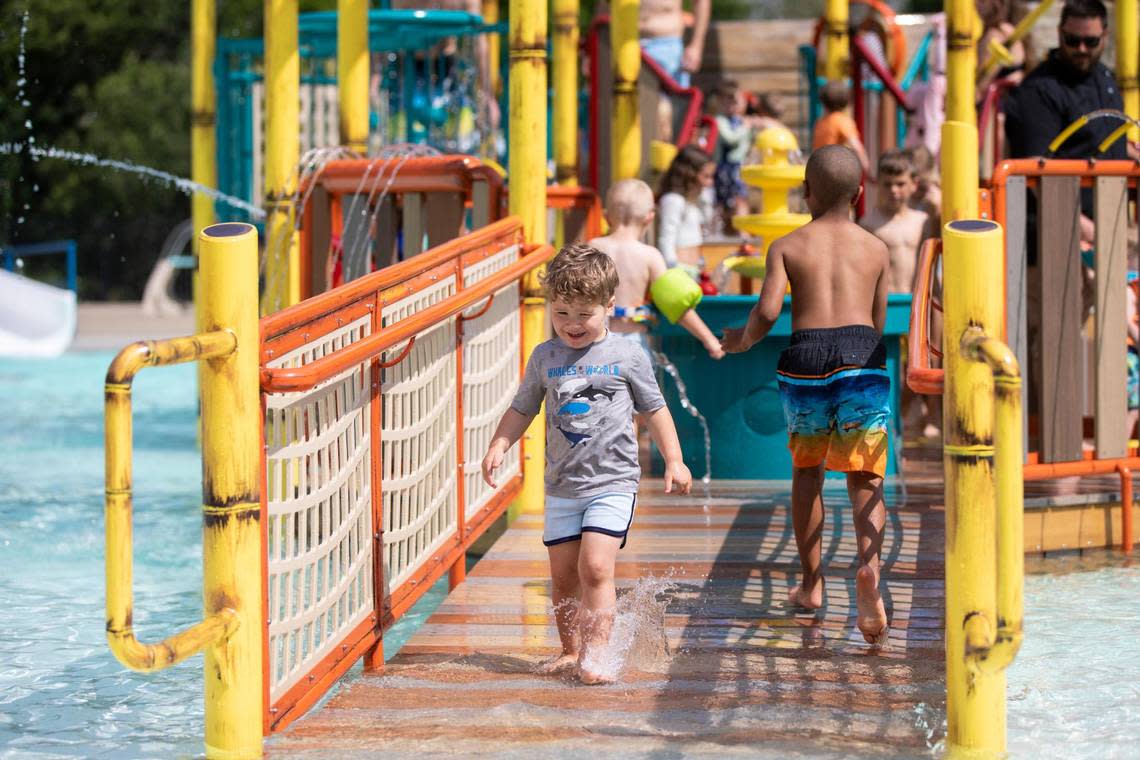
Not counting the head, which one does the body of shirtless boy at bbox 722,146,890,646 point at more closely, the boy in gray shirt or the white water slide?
the white water slide

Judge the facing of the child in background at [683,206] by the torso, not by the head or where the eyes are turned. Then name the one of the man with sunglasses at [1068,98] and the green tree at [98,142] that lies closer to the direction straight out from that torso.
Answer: the man with sunglasses

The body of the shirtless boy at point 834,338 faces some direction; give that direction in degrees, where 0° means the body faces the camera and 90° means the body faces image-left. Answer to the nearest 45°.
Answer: approximately 180°

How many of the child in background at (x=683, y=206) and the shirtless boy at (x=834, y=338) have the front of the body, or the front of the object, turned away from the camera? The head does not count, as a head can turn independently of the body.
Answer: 1

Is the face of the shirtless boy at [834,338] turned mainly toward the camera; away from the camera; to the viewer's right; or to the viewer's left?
away from the camera

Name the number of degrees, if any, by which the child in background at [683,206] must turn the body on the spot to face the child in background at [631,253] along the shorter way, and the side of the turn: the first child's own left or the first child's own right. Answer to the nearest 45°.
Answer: approximately 90° to the first child's own right

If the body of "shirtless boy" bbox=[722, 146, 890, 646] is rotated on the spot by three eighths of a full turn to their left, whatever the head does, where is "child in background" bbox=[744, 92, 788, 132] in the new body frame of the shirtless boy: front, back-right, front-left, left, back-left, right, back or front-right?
back-right

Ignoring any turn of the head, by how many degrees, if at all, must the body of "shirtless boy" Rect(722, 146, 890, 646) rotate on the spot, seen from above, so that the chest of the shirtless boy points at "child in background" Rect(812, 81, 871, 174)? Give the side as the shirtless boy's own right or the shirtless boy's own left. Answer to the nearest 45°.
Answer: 0° — they already face them

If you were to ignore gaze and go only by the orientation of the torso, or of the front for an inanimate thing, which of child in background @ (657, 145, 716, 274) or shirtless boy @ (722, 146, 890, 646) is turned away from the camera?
the shirtless boy

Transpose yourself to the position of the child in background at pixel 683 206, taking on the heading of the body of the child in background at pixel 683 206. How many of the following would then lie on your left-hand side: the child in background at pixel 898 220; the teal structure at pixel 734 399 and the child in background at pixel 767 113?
1
